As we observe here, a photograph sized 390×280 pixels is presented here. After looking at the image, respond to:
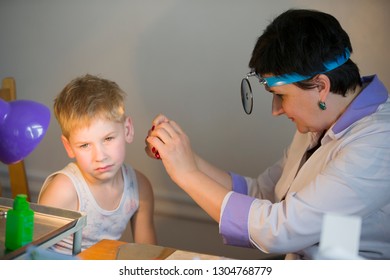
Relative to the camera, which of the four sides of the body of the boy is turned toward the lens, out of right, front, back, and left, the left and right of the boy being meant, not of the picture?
front

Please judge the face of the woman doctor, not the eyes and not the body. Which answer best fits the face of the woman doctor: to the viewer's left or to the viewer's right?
to the viewer's left

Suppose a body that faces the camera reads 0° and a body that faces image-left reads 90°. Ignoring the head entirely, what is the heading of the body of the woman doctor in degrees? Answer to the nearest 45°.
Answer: approximately 90°

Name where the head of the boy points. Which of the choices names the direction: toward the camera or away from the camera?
toward the camera

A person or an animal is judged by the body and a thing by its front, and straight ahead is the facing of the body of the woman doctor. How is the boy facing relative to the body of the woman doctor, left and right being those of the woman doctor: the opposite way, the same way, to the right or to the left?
to the left
